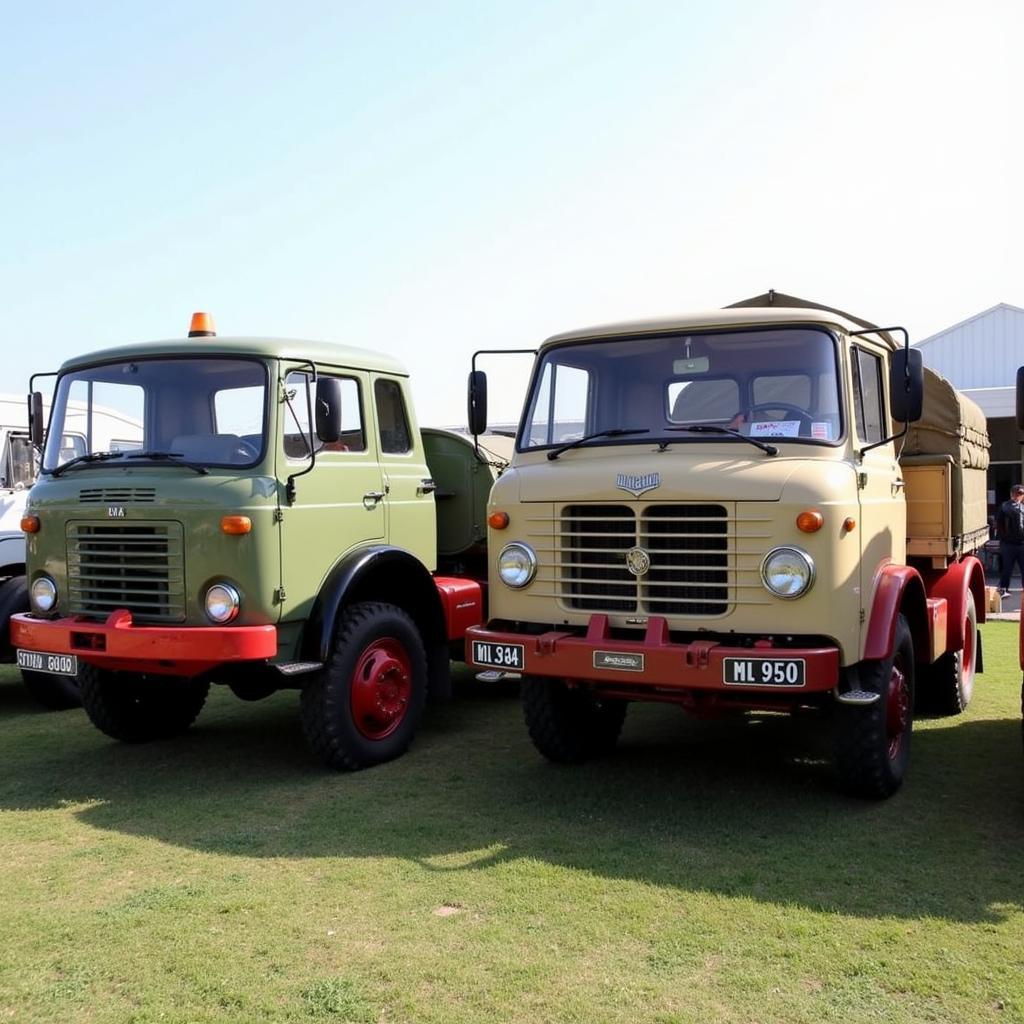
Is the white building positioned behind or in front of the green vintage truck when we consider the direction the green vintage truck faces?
behind

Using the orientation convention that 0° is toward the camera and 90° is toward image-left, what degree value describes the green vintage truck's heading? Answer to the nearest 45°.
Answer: approximately 45°

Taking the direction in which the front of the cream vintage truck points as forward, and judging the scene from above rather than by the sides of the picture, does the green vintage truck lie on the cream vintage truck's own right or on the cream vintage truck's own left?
on the cream vintage truck's own right

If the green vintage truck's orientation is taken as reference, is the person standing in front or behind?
behind

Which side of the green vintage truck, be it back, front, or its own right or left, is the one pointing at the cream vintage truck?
left

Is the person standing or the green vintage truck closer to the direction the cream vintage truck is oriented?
the green vintage truck

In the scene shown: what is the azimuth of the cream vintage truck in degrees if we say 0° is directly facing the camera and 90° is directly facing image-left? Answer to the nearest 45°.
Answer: approximately 45°
